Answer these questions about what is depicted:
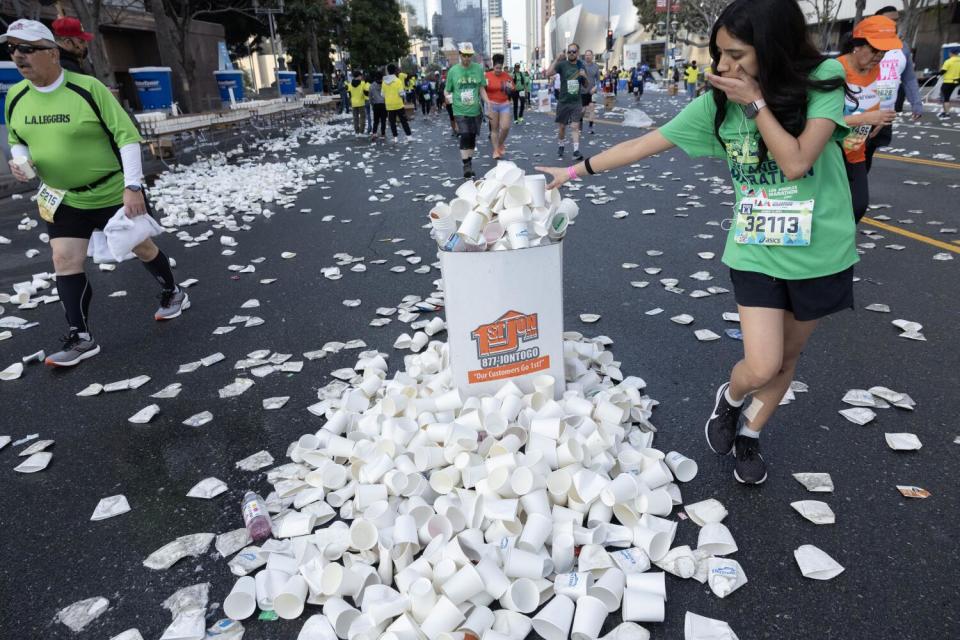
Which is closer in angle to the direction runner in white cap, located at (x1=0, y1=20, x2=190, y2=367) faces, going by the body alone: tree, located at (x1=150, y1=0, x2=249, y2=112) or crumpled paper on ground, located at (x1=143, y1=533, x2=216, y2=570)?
the crumpled paper on ground

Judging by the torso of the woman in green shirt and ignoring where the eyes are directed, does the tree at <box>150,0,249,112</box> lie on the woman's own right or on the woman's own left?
on the woman's own right

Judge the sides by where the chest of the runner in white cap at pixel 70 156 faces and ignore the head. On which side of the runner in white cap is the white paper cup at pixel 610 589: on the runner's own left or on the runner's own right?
on the runner's own left

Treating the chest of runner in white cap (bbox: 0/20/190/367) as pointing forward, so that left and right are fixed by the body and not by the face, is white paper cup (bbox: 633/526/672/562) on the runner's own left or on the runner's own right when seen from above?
on the runner's own left

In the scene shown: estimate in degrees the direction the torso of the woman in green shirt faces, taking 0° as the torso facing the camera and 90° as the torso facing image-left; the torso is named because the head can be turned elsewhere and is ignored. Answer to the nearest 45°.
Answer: approximately 45°

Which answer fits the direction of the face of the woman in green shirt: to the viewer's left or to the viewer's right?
to the viewer's left

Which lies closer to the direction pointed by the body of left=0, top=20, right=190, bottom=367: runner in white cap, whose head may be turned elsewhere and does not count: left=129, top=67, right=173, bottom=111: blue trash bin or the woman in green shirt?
the woman in green shirt

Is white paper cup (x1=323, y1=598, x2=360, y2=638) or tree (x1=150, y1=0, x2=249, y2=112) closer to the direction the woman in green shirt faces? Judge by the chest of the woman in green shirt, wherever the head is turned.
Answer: the white paper cup

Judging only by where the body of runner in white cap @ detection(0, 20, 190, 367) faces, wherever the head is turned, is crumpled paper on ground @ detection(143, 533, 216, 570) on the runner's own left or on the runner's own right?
on the runner's own left

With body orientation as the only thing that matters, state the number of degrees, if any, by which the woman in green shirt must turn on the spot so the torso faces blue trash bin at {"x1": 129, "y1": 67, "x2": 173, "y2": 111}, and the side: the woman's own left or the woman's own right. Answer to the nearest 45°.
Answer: approximately 90° to the woman's own right
